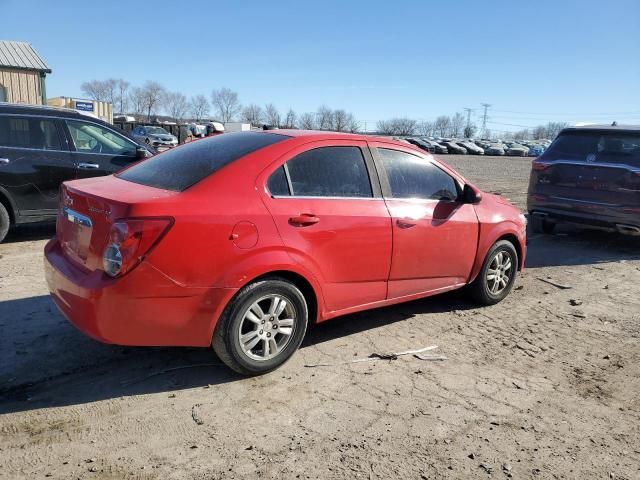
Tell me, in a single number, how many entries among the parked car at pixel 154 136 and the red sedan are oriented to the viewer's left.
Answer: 0

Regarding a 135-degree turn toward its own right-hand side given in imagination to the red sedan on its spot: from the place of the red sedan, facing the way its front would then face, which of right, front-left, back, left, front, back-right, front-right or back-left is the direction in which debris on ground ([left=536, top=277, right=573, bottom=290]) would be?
back-left

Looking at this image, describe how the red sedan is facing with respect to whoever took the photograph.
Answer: facing away from the viewer and to the right of the viewer

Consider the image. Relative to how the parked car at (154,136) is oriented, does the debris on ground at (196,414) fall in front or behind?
in front

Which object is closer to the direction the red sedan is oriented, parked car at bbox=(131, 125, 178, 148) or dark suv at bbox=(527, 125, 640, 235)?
the dark suv

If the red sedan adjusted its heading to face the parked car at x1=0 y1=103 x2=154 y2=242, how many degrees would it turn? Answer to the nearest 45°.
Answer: approximately 90° to its left

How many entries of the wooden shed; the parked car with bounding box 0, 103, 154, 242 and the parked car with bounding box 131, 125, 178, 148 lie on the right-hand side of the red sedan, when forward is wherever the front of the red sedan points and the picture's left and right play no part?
0

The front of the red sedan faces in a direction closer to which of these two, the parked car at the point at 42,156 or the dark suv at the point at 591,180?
the dark suv

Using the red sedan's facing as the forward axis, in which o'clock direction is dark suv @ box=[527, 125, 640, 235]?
The dark suv is roughly at 12 o'clock from the red sedan.

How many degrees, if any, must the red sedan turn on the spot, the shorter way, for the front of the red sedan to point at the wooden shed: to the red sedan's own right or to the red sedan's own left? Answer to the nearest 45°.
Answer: approximately 90° to the red sedan's own left
